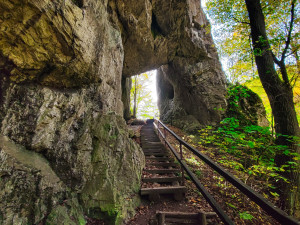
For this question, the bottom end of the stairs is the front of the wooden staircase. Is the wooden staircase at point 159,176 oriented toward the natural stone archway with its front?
no

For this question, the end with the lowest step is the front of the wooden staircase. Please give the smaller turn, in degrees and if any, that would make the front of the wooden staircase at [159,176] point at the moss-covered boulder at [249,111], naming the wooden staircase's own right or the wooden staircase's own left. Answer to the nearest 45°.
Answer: approximately 135° to the wooden staircase's own left

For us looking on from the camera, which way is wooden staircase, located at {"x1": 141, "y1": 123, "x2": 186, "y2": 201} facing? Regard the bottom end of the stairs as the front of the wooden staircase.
facing the viewer

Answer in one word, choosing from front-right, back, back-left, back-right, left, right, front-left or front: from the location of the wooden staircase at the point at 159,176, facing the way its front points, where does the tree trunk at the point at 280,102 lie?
left
